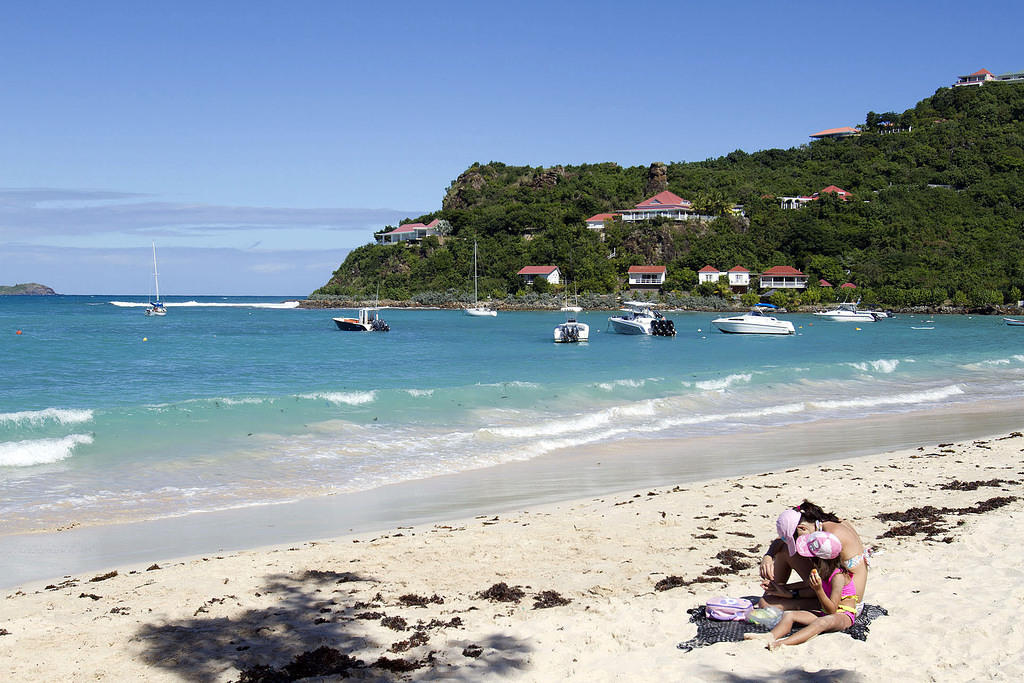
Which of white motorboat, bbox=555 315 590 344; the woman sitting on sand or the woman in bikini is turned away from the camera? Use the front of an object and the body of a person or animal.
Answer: the white motorboat

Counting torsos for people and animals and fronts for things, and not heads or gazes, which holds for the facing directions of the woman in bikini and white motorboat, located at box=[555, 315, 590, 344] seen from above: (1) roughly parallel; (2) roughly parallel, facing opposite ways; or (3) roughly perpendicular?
roughly perpendicular

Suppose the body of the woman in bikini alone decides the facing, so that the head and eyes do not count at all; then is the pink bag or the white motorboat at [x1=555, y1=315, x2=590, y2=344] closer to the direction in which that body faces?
the pink bag

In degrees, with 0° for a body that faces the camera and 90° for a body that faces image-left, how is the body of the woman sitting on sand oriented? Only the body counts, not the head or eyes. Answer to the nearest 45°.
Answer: approximately 90°

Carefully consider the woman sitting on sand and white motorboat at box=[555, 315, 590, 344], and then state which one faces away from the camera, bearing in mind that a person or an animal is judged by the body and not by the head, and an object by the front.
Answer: the white motorboat

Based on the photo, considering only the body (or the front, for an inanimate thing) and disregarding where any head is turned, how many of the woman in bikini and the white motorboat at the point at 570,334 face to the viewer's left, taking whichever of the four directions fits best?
1

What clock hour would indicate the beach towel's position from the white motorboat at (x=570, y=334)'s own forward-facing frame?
The beach towel is roughly at 6 o'clock from the white motorboat.

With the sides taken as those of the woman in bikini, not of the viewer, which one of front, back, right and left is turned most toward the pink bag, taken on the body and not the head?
front

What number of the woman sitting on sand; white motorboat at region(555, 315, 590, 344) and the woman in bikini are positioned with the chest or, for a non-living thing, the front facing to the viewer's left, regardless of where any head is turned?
2

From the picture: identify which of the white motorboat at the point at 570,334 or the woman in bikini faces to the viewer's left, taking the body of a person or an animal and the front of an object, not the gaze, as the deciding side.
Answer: the woman in bikini

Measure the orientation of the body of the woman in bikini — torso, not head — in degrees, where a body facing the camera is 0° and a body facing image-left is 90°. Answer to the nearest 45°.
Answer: approximately 90°

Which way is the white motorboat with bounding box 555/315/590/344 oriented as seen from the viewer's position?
away from the camera
